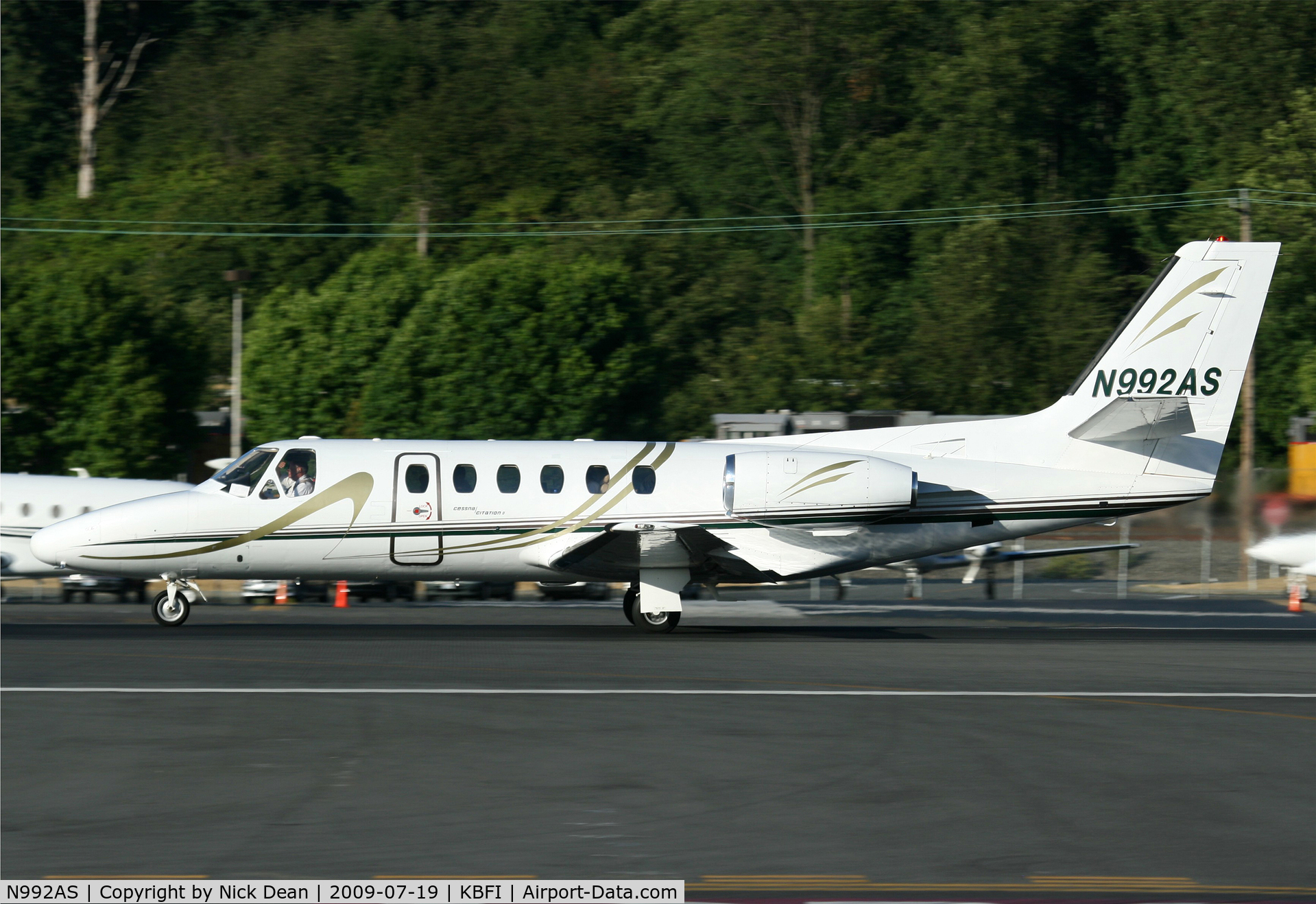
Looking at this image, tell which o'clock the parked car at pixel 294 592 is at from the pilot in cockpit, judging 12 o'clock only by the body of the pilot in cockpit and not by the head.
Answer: The parked car is roughly at 3 o'clock from the pilot in cockpit.

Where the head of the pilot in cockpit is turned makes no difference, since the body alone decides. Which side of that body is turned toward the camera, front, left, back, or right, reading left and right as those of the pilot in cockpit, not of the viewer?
left

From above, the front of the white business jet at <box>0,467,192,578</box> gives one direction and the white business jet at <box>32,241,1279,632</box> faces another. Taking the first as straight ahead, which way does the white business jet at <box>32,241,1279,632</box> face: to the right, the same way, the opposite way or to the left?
the opposite way

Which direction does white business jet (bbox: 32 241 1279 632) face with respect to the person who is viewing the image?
facing to the left of the viewer

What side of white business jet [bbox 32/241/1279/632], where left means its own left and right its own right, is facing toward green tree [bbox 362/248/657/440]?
right

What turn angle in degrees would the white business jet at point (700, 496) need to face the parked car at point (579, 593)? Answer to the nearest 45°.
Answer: approximately 90° to its right
